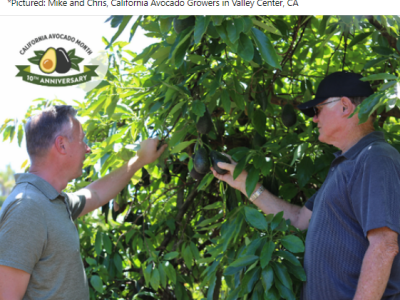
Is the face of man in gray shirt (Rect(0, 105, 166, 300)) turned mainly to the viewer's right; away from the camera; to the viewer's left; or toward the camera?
to the viewer's right

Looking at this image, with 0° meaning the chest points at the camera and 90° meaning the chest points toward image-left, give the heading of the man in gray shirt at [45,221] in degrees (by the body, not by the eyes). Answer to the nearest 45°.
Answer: approximately 270°

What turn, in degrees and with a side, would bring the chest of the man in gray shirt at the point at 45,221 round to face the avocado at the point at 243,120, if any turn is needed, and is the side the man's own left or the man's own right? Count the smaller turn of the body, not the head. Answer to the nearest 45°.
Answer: approximately 45° to the man's own left

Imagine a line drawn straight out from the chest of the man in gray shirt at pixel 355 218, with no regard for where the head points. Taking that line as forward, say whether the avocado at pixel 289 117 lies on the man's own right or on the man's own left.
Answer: on the man's own right

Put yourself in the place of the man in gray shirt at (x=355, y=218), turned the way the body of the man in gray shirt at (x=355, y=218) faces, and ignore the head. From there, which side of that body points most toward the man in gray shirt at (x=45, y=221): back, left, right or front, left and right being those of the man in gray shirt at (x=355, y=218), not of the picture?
front

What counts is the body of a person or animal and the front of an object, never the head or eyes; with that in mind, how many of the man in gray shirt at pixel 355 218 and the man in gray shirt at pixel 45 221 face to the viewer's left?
1

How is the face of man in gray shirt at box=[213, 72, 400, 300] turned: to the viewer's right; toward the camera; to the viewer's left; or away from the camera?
to the viewer's left

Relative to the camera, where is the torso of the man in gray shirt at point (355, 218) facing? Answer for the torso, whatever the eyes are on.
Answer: to the viewer's left
